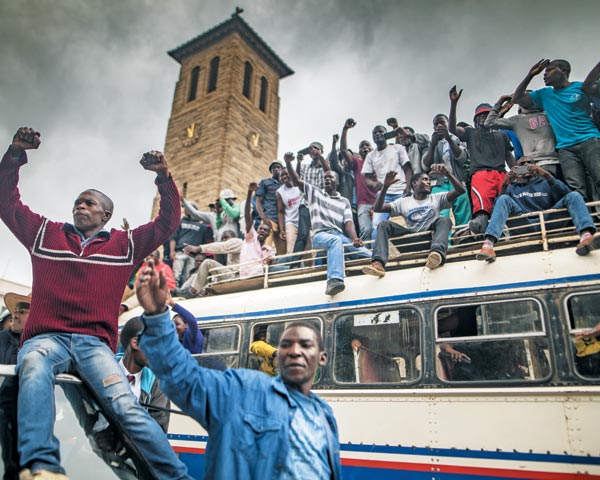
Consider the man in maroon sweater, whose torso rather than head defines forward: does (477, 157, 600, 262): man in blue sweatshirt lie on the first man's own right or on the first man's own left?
on the first man's own left

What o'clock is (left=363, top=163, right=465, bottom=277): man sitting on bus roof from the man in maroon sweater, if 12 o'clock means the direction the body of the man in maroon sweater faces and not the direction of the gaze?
The man sitting on bus roof is roughly at 8 o'clock from the man in maroon sweater.

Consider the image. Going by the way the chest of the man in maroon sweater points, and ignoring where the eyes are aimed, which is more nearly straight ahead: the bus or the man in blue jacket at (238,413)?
the man in blue jacket

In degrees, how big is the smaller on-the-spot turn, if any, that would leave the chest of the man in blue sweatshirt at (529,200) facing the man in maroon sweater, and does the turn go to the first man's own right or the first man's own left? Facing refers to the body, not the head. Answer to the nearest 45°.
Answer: approximately 45° to the first man's own right

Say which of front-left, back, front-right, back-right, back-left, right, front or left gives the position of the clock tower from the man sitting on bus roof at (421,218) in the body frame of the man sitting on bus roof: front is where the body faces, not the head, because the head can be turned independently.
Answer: back-right

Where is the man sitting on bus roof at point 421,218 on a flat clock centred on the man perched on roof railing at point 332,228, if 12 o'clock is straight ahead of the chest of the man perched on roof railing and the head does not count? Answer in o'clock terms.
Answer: The man sitting on bus roof is roughly at 10 o'clock from the man perched on roof railing.

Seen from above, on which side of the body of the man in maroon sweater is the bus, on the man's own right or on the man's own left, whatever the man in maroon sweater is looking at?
on the man's own left

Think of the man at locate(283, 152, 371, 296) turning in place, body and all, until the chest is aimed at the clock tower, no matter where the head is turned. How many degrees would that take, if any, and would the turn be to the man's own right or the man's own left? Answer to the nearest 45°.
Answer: approximately 180°

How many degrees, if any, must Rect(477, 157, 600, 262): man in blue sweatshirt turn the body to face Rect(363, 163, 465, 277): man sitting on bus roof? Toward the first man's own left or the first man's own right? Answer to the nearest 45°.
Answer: approximately 90° to the first man's own right

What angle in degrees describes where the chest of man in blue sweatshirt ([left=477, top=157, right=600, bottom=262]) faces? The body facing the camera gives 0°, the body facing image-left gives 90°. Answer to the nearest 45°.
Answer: approximately 0°
